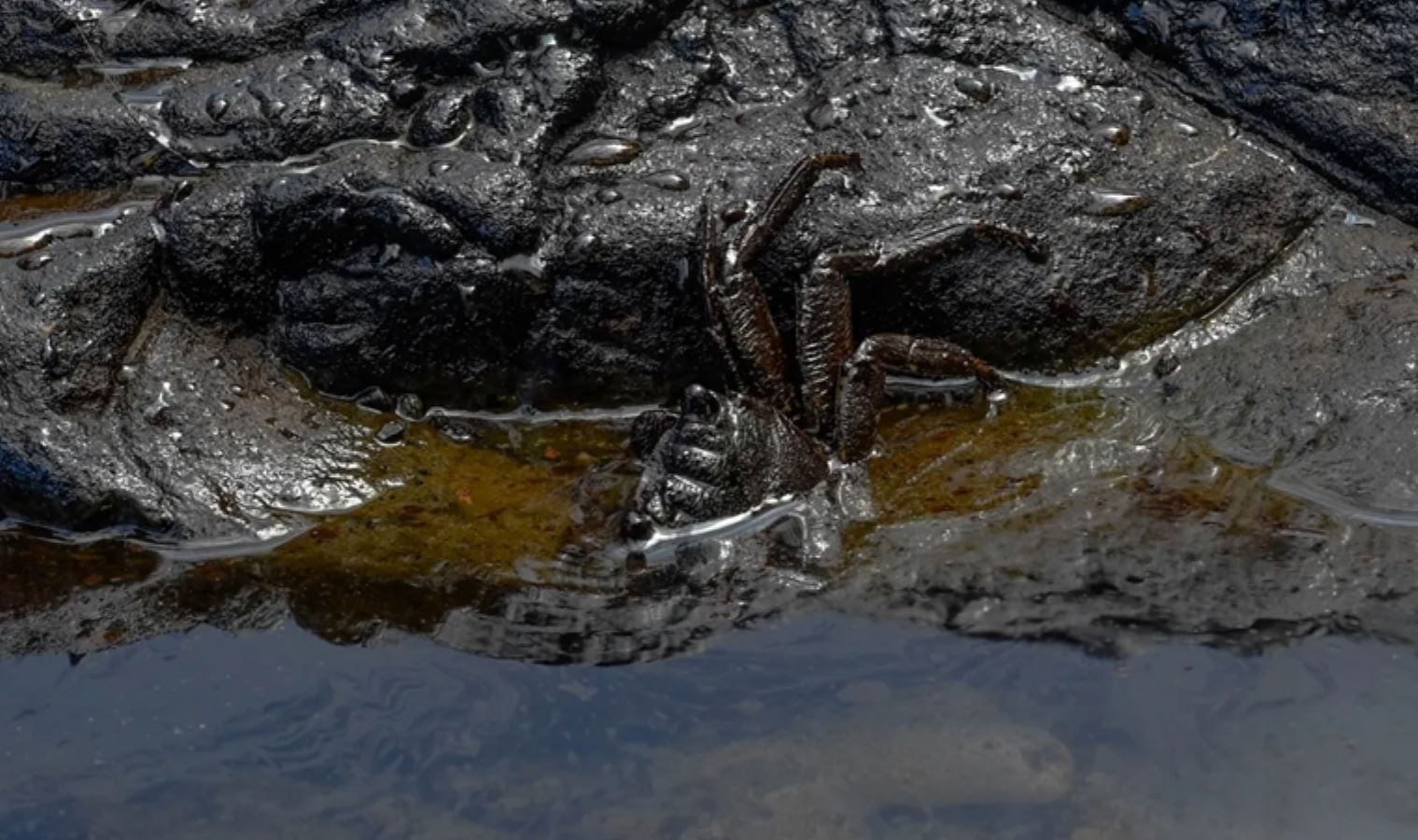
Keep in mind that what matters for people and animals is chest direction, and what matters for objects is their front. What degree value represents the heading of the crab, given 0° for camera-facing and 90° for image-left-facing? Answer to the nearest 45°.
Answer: approximately 90°
